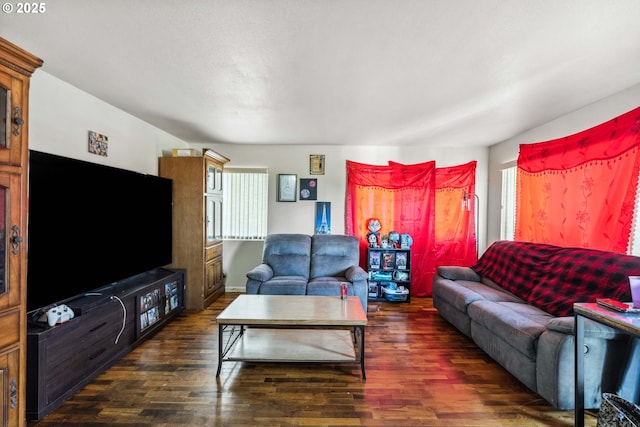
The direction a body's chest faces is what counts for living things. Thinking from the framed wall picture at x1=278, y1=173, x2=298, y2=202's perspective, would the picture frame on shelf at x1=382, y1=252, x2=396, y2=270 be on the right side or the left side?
on its left

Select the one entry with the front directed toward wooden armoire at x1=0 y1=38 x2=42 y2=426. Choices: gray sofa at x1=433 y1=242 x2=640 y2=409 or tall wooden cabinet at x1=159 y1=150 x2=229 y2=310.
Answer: the gray sofa

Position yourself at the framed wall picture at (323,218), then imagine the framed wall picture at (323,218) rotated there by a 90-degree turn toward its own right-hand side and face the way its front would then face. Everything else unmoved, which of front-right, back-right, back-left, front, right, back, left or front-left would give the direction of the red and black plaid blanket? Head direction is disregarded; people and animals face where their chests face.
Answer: back-left

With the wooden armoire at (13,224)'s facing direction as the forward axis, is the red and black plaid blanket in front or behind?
in front

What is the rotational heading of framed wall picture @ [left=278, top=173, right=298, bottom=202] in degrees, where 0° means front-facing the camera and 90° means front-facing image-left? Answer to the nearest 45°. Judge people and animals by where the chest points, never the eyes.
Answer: approximately 0°

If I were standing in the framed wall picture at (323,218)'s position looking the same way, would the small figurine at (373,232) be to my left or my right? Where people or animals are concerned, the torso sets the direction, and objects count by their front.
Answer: on my left

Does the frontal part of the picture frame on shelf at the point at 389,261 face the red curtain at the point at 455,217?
no

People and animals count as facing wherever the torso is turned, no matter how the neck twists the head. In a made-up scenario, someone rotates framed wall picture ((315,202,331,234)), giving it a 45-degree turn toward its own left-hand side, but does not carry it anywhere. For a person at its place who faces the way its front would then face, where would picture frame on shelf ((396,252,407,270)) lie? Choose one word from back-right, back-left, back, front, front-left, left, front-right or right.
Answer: front-left

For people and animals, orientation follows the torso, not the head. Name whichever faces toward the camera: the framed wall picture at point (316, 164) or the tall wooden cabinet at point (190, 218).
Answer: the framed wall picture

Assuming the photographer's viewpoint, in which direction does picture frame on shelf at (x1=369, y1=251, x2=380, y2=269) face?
facing the viewer

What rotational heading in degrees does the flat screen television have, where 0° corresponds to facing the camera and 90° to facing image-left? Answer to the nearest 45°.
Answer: approximately 315°

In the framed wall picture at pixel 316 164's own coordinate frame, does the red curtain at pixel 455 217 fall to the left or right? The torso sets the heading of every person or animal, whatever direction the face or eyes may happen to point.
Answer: on its left

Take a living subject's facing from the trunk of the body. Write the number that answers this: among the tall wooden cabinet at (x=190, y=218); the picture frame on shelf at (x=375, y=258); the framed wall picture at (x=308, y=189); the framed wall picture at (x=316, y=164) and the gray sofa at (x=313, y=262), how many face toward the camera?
4

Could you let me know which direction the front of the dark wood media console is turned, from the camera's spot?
facing the viewer and to the right of the viewer

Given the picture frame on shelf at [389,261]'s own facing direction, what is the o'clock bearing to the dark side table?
The dark side table is roughly at 11 o'clock from the picture frame on shelf.

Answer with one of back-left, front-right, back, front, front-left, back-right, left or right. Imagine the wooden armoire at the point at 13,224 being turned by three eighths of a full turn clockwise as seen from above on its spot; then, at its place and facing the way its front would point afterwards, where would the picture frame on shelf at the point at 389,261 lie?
back

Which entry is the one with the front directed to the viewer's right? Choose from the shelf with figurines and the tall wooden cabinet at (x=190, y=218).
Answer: the tall wooden cabinet

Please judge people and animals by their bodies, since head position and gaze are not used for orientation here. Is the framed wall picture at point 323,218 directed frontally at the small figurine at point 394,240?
no

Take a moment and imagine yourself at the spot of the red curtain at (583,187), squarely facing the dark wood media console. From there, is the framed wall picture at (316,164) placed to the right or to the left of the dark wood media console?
right

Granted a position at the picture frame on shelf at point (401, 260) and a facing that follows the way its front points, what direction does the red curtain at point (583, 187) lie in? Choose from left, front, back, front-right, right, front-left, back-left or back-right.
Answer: front-left

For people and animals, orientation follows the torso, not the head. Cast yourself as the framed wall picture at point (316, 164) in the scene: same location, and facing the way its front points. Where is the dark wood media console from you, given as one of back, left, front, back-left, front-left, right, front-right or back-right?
front-right
